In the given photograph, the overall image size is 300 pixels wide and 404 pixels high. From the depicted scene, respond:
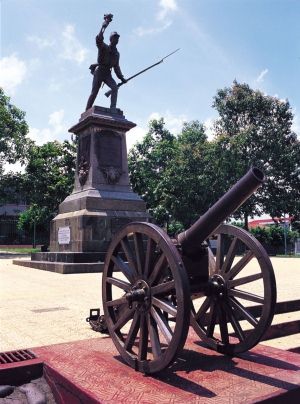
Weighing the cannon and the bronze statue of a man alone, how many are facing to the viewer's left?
0

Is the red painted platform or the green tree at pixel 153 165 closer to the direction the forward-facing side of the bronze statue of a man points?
the red painted platform

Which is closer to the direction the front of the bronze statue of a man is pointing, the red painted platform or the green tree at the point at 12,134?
the red painted platform

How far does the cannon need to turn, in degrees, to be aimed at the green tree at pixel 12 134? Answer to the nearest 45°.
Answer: approximately 180°

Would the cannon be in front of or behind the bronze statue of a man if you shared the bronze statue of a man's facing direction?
in front

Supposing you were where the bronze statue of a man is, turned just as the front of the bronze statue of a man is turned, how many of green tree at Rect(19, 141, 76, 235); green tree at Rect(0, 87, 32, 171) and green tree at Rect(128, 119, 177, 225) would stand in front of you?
0

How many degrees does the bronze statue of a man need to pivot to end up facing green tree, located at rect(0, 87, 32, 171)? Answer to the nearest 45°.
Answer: approximately 180°

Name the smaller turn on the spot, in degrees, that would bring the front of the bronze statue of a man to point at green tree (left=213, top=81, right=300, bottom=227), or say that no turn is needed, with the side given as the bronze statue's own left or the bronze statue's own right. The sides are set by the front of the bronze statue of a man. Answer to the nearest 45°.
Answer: approximately 90° to the bronze statue's own left
